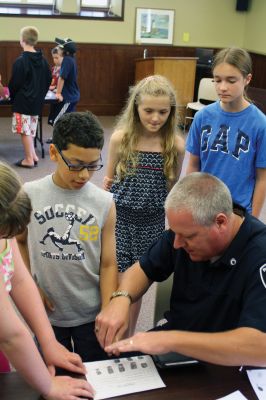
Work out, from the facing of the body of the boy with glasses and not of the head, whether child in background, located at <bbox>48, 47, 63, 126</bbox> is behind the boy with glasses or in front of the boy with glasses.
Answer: behind

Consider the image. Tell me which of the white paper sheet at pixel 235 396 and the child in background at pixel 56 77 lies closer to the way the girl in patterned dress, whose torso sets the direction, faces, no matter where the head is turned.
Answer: the white paper sheet

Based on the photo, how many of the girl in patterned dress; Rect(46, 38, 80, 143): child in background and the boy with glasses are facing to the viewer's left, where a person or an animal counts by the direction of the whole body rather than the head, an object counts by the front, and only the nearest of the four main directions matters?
1

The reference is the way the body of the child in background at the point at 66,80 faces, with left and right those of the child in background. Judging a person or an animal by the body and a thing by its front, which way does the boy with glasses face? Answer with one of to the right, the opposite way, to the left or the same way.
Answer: to the left

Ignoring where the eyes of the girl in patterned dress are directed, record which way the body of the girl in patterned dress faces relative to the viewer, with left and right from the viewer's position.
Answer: facing the viewer

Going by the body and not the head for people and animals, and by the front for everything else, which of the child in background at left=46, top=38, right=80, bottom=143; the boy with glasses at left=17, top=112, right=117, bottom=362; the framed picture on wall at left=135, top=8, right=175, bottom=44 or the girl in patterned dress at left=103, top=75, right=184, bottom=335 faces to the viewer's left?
the child in background

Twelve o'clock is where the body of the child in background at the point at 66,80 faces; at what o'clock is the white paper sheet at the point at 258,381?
The white paper sheet is roughly at 9 o'clock from the child in background.

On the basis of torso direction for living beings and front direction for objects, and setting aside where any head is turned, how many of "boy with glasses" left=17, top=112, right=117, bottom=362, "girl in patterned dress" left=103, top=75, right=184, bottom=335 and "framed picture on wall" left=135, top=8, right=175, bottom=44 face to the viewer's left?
0

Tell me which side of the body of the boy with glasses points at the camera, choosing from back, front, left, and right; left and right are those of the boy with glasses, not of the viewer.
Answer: front

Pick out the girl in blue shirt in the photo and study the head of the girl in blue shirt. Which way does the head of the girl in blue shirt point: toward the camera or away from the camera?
toward the camera

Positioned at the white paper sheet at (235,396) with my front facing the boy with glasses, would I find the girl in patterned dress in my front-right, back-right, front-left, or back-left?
front-right

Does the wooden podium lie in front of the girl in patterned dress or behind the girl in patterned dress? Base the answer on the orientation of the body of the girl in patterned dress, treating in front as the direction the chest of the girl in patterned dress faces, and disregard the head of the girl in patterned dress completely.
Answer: behind

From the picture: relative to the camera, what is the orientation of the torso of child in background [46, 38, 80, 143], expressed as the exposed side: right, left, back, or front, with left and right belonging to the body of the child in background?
left

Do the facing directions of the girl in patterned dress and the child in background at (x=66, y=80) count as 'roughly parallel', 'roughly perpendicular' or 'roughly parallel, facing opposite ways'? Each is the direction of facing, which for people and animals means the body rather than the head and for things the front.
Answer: roughly perpendicular

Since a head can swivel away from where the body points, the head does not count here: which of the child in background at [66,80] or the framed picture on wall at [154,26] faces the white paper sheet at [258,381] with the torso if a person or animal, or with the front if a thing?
the framed picture on wall

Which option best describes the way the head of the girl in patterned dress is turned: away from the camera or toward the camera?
toward the camera

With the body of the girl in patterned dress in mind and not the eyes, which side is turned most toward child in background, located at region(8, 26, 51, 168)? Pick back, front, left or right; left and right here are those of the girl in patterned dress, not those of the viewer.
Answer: back
